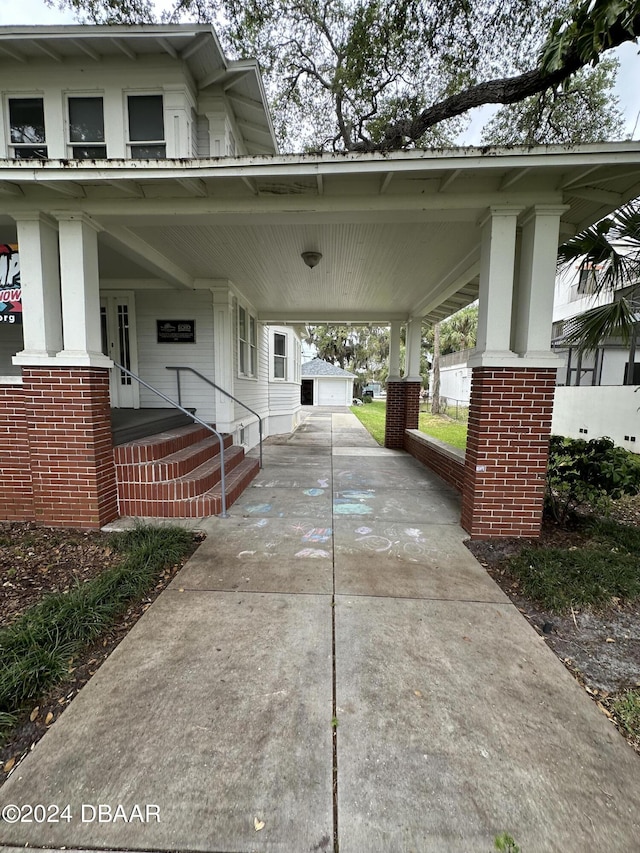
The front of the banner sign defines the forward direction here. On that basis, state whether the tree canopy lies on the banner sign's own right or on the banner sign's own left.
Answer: on the banner sign's own left

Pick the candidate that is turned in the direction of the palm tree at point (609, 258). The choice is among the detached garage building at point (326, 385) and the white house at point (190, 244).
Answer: the detached garage building

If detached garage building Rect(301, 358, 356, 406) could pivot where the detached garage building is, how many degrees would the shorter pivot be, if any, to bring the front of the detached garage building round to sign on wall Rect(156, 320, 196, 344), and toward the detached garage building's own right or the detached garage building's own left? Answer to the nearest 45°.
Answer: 0° — it already faces it

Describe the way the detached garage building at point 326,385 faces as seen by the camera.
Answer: facing the viewer

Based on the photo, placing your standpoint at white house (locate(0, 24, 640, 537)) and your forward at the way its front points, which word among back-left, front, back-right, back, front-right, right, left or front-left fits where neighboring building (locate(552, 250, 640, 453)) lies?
back-left

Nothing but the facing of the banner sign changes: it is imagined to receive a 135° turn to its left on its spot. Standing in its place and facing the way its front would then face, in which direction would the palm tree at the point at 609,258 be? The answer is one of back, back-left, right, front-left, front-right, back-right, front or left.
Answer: right

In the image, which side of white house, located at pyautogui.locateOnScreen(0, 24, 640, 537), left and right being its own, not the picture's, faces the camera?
front

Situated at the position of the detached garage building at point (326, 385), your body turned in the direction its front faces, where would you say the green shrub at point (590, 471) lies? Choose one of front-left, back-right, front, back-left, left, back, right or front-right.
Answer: front

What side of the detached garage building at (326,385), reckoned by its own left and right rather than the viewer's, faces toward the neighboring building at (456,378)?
left

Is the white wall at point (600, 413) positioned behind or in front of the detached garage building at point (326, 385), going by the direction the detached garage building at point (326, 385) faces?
in front

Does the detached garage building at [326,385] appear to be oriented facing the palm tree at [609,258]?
yes

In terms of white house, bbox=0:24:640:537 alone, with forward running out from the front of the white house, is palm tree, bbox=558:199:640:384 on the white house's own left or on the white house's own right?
on the white house's own left

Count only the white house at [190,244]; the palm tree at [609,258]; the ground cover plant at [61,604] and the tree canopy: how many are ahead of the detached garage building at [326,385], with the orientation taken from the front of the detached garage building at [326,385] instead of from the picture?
4
